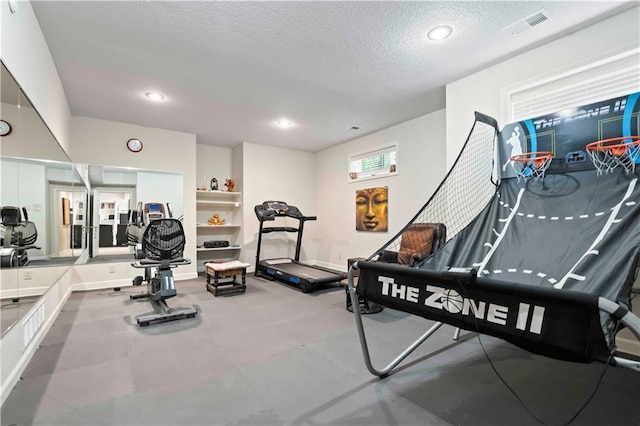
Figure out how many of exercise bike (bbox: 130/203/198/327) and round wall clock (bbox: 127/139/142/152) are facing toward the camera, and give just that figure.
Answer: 1

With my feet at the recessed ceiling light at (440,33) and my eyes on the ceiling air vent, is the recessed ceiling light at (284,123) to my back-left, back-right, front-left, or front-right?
back-left

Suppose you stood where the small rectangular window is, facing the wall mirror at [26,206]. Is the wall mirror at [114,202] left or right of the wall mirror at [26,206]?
right

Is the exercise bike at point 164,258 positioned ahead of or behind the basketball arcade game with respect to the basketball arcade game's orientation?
ahead

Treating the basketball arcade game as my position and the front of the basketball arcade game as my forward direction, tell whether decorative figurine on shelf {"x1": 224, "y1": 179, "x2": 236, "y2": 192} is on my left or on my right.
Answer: on my right

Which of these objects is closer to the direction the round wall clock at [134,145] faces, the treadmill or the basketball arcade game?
the basketball arcade game
